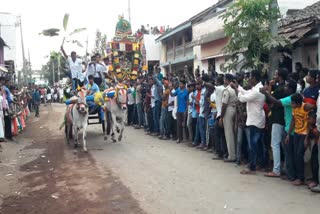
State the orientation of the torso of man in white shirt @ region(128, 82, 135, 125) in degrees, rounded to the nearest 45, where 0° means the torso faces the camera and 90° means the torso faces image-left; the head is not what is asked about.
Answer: approximately 90°

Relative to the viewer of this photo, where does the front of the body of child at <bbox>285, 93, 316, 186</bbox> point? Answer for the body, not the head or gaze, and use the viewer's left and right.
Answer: facing the viewer and to the left of the viewer

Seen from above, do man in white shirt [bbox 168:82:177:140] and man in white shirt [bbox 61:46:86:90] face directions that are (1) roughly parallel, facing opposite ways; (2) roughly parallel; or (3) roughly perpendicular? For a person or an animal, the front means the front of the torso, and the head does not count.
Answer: roughly perpendicular

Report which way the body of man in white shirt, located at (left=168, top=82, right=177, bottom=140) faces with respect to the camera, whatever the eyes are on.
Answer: to the viewer's left

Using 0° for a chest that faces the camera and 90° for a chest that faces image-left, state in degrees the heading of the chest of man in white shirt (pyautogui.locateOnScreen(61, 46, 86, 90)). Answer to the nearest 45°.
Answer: approximately 0°

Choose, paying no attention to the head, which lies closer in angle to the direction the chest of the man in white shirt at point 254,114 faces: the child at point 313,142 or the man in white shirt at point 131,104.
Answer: the man in white shirt

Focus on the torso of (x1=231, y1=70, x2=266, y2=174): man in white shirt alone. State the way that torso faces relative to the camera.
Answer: to the viewer's left

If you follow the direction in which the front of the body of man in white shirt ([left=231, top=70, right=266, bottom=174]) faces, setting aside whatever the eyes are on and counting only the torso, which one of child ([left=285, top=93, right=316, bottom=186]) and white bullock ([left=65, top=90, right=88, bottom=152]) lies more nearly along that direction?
the white bullock
